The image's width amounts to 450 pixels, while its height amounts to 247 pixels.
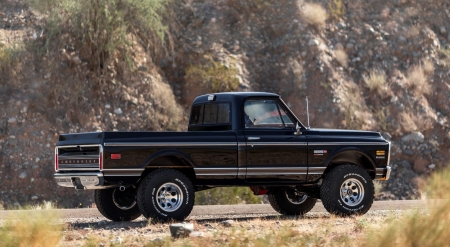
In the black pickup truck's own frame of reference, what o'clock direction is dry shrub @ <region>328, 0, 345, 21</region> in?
The dry shrub is roughly at 11 o'clock from the black pickup truck.

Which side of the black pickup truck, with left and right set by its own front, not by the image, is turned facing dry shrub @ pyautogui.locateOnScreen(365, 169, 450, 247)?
right

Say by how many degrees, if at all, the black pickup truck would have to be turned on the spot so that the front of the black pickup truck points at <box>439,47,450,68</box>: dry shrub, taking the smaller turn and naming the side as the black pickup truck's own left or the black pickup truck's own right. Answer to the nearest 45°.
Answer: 0° — it already faces it

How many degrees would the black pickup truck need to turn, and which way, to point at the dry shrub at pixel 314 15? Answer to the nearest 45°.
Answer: approximately 45° to its left

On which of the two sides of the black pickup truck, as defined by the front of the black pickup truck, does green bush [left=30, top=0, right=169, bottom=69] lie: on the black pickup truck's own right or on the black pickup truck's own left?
on the black pickup truck's own left

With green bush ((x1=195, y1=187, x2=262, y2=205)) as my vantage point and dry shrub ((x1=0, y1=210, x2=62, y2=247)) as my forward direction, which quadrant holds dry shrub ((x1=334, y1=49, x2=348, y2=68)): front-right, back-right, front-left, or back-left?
back-left

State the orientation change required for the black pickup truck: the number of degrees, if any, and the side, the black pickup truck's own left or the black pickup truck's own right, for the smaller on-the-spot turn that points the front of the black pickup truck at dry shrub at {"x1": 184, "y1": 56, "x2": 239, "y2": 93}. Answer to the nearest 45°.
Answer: approximately 45° to the black pickup truck's own left

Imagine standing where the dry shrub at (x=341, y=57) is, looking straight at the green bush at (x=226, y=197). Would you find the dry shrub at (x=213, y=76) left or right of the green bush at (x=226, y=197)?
right

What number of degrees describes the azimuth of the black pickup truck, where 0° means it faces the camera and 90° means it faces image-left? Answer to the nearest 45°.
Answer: approximately 225°

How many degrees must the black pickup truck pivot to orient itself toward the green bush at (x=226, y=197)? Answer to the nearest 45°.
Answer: approximately 45° to its left
